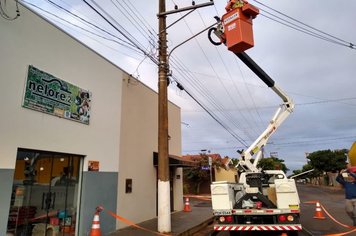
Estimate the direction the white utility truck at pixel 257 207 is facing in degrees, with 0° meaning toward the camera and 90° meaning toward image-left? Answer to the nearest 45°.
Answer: approximately 180°

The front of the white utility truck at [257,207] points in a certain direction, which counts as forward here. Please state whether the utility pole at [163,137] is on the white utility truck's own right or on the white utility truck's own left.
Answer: on the white utility truck's own left

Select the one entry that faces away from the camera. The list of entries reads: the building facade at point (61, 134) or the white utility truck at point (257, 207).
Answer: the white utility truck

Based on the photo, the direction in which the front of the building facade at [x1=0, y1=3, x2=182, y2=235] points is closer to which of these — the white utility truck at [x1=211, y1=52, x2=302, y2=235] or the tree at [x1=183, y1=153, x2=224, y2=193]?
the white utility truck

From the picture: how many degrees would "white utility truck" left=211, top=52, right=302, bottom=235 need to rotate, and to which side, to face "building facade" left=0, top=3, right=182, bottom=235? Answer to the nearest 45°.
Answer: approximately 90° to its left

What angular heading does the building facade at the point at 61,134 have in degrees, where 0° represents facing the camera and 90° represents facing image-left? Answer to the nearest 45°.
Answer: approximately 315°

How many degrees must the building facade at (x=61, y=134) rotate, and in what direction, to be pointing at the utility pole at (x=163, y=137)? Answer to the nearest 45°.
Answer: approximately 45° to its left

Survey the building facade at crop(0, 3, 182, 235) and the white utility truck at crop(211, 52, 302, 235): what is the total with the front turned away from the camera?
1

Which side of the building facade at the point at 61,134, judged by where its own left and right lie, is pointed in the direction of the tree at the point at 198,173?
left

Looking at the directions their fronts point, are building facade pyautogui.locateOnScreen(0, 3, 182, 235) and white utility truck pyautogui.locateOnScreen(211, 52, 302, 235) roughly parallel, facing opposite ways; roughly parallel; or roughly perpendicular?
roughly perpendicular

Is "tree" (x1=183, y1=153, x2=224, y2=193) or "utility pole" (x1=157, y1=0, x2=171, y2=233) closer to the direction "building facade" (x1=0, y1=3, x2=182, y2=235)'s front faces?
the utility pole

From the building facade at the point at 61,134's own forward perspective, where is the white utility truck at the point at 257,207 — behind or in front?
in front
